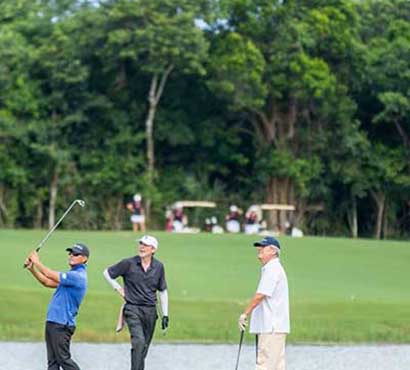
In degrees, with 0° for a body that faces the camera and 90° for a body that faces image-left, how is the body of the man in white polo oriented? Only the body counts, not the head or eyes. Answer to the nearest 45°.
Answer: approximately 90°

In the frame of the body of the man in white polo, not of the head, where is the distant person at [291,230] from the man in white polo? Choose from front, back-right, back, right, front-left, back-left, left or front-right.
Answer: right

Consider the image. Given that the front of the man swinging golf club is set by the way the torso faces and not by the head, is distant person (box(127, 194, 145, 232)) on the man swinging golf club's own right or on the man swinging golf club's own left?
on the man swinging golf club's own right

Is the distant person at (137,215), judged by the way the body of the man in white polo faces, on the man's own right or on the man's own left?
on the man's own right

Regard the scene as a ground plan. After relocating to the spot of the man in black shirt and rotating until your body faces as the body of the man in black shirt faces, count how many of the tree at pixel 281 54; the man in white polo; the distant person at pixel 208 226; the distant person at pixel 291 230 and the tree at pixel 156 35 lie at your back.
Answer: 4

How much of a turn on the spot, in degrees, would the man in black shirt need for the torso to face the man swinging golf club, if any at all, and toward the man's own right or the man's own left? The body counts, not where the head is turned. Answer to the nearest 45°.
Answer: approximately 45° to the man's own right

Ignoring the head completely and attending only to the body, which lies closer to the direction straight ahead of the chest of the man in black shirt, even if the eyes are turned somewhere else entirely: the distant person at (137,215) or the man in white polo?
the man in white polo

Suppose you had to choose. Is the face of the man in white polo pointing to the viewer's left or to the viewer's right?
to the viewer's left

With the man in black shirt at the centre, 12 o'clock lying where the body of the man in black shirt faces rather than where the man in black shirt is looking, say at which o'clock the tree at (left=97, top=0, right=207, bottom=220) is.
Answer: The tree is roughly at 6 o'clock from the man in black shirt.

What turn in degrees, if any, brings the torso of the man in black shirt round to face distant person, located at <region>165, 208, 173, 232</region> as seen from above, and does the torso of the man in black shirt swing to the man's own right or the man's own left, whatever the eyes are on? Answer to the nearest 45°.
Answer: approximately 180°

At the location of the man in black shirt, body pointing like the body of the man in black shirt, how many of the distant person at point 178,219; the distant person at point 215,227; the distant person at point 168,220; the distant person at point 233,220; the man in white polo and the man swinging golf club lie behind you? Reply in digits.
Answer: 4

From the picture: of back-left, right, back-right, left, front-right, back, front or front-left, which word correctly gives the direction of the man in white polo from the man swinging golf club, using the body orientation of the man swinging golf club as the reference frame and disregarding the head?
back

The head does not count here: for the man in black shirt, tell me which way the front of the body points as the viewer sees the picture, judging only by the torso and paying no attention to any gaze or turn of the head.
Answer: toward the camera

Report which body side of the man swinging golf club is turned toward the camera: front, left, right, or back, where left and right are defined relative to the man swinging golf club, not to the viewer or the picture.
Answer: left

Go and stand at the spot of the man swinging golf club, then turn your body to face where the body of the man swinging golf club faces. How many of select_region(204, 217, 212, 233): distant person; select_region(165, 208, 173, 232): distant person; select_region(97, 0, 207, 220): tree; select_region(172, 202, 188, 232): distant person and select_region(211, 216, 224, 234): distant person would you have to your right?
5
